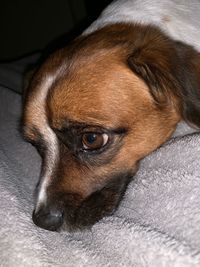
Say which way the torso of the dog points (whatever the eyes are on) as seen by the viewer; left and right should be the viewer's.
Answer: facing the viewer and to the left of the viewer
